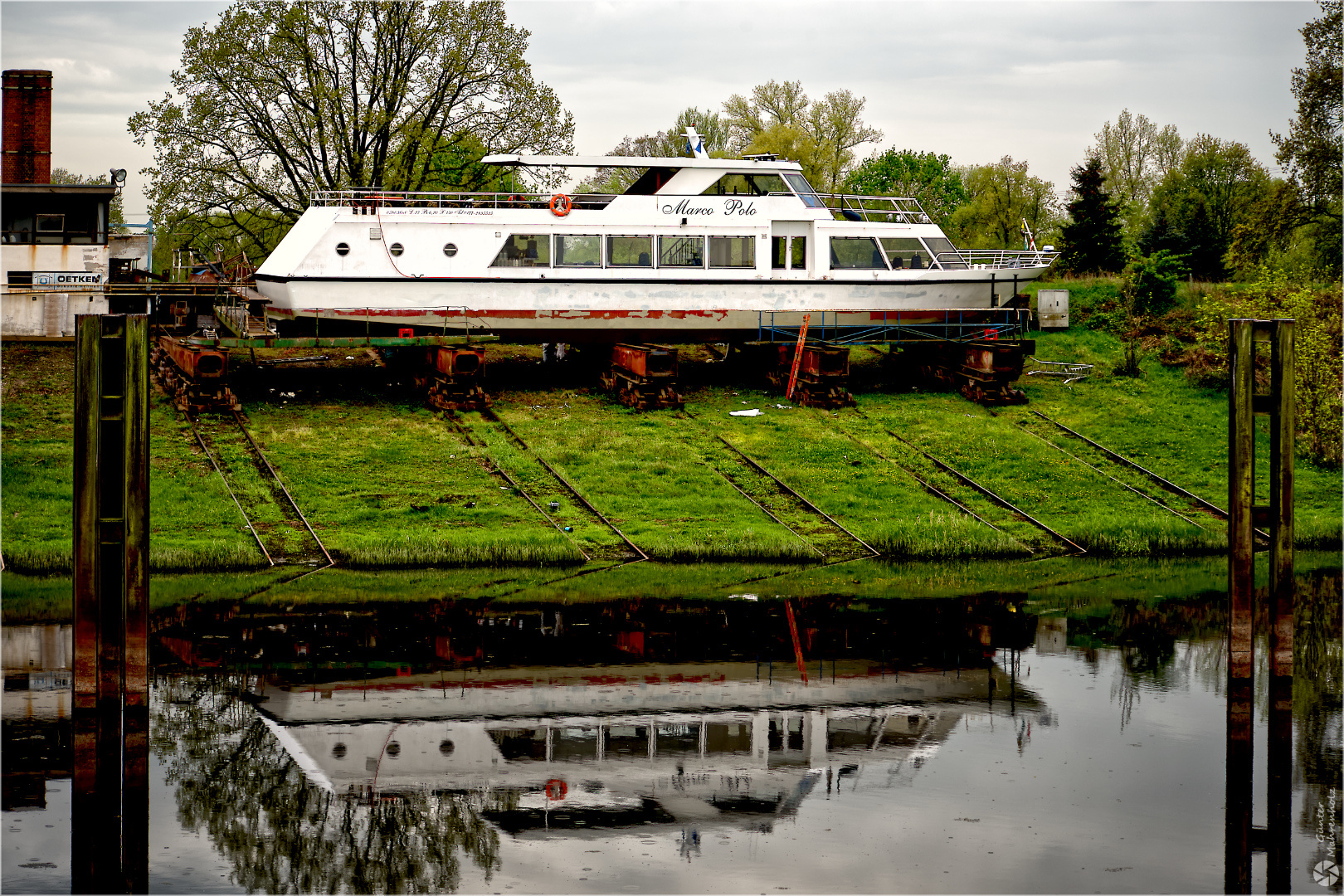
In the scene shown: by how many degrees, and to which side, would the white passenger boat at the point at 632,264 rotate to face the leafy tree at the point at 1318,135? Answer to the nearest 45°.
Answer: approximately 45° to its left

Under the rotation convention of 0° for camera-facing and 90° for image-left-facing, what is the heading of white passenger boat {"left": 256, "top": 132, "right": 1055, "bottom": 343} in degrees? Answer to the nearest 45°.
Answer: approximately 270°

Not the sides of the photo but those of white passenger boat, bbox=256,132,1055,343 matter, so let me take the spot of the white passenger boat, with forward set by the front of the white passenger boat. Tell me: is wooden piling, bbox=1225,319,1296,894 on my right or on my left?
on my right

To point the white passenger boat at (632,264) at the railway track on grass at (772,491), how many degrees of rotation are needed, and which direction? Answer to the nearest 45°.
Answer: approximately 90° to its right

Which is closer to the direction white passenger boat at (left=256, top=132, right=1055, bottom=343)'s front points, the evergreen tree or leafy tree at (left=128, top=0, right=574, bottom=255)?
the evergreen tree

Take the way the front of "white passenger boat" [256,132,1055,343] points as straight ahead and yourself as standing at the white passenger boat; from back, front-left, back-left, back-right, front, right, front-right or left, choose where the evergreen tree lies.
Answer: front-left

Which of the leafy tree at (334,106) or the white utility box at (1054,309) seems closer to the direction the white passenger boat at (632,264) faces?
the white utility box
